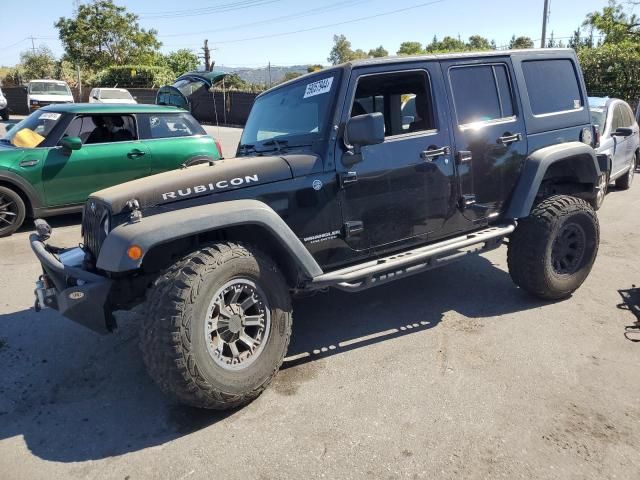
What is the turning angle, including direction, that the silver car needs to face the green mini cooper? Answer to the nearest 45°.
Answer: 0° — it already faces it

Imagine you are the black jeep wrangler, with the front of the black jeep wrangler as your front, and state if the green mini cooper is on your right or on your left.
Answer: on your right

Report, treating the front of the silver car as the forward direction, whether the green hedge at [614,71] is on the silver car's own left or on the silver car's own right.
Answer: on the silver car's own right

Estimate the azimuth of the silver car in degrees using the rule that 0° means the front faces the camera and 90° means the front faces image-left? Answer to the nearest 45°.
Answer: approximately 45°

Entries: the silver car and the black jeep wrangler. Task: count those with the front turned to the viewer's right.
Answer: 0

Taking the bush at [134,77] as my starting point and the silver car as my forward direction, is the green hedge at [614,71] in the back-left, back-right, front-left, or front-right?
front-left

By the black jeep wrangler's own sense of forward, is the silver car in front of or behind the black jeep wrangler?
behind

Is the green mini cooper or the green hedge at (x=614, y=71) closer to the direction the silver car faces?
the green mini cooper

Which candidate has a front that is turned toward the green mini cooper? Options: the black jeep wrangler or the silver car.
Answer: the silver car

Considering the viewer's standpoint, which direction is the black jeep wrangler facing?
facing the viewer and to the left of the viewer
